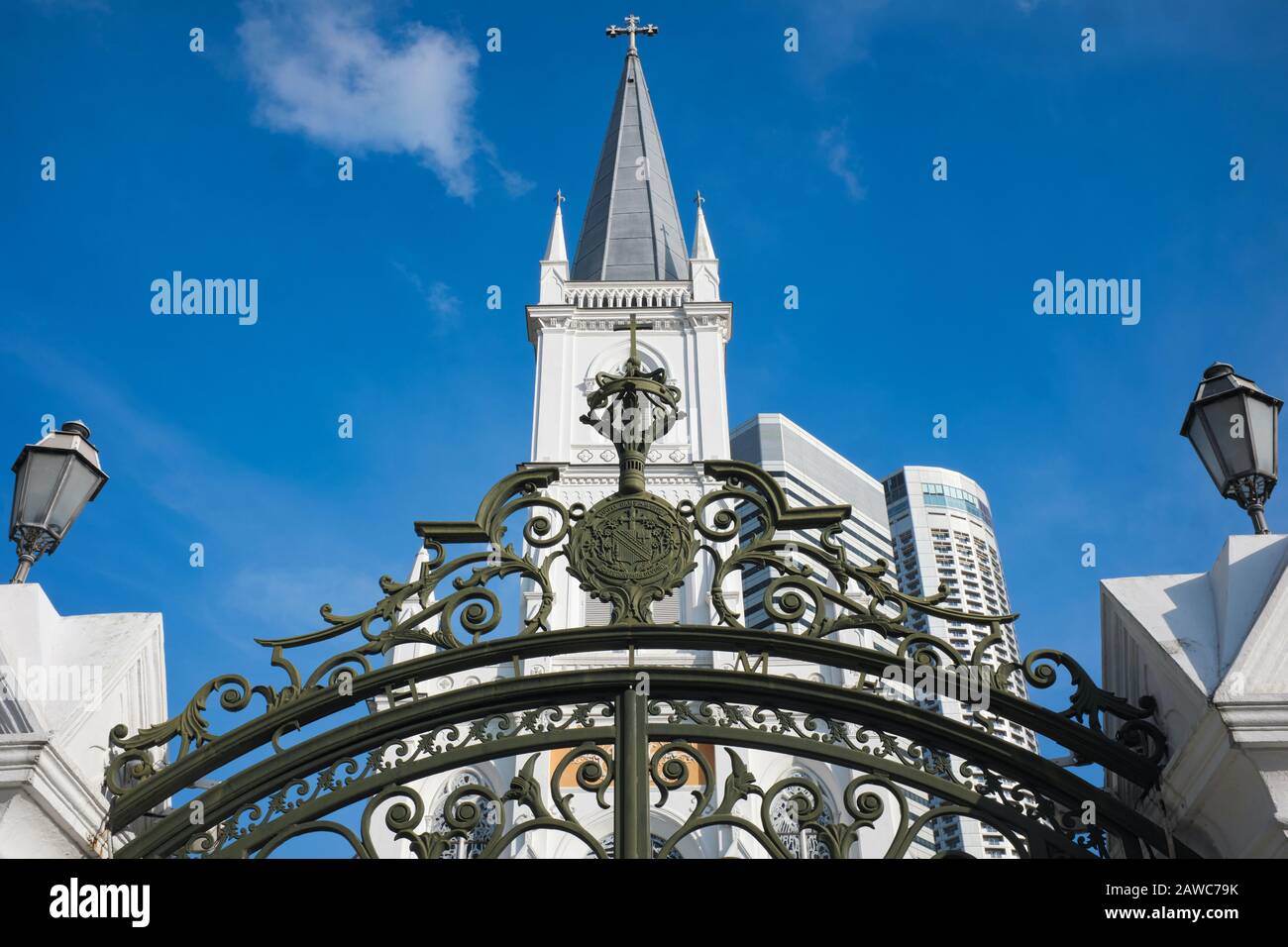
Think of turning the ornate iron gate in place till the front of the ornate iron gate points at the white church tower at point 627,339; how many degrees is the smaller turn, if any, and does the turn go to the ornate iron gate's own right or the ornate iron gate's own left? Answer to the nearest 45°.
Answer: approximately 180°

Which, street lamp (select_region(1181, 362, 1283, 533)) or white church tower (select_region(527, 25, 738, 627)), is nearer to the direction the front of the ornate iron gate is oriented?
the street lamp

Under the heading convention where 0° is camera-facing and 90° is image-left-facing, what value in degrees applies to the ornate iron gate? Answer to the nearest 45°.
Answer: approximately 0°

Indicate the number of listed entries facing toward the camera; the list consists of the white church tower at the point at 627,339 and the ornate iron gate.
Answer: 2

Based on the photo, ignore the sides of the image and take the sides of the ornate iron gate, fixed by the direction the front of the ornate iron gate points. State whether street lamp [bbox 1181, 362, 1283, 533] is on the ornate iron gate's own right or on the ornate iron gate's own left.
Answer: on the ornate iron gate's own left

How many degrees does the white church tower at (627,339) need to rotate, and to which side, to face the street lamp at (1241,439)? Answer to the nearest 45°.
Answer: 0° — it already faces it

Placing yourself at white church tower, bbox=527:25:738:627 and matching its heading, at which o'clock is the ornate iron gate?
The ornate iron gate is roughly at 12 o'clock from the white church tower.
